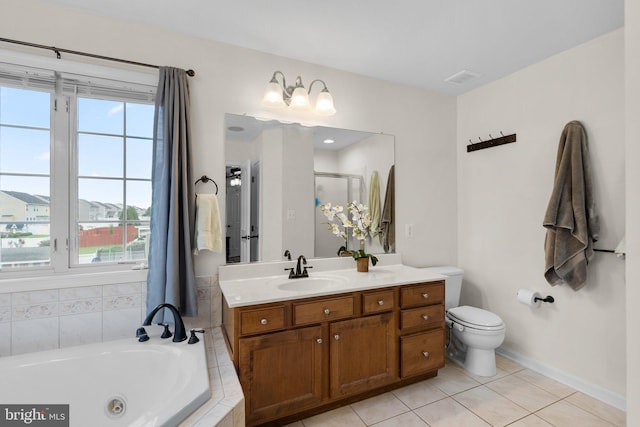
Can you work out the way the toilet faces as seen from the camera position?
facing the viewer and to the right of the viewer

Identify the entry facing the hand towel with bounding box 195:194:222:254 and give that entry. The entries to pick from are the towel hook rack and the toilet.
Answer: the towel hook rack

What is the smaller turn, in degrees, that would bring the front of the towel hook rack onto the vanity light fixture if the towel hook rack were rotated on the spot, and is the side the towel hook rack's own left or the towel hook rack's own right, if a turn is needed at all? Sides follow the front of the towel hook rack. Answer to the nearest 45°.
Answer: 0° — it already faces it

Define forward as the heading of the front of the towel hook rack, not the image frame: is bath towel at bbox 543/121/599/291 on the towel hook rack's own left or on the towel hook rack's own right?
on the towel hook rack's own left

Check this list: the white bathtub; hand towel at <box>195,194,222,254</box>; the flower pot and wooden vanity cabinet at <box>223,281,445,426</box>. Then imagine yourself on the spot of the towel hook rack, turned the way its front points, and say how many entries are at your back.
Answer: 0

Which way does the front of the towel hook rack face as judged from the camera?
facing the viewer and to the left of the viewer

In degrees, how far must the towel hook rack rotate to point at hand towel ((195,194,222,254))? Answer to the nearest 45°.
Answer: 0° — it already faces it

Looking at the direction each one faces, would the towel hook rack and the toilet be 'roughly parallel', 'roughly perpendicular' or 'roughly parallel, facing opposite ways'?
roughly perpendicular

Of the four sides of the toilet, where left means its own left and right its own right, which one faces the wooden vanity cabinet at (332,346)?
right

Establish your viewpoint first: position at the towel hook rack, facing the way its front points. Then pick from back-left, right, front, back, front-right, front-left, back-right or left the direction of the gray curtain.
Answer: front

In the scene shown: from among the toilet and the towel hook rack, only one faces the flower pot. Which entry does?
the towel hook rack

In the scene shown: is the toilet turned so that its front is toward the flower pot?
no

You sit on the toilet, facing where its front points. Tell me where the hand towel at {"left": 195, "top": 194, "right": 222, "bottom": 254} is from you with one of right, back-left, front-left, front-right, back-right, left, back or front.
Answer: right

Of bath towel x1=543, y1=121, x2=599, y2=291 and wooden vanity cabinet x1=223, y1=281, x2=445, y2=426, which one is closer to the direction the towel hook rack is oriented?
the wooden vanity cabinet

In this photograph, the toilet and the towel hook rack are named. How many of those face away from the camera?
0

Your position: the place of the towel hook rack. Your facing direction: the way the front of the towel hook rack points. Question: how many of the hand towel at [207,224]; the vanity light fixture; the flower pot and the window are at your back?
0
